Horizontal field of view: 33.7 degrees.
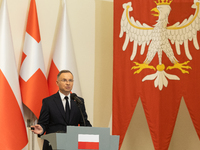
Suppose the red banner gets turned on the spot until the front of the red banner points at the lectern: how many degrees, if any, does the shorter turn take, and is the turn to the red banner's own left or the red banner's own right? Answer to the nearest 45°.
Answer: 0° — it already faces it

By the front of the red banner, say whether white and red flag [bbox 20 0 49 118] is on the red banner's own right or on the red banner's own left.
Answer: on the red banner's own right

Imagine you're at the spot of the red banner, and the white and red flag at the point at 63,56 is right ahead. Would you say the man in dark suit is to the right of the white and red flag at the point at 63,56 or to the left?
left

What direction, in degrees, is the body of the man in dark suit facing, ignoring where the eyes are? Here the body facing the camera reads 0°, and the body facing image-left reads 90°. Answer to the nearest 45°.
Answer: approximately 315°

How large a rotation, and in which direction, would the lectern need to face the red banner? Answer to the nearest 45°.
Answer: approximately 135° to its left

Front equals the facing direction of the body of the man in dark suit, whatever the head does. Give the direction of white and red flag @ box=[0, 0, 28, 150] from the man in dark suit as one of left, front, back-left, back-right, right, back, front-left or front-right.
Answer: back

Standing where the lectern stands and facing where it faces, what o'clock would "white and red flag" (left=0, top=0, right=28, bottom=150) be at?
The white and red flag is roughly at 5 o'clock from the lectern.

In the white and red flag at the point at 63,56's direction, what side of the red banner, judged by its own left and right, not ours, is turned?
right

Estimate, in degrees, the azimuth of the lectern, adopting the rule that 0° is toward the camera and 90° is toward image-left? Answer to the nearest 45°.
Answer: approximately 0°
